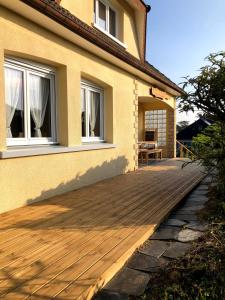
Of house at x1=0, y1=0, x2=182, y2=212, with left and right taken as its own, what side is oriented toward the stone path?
front

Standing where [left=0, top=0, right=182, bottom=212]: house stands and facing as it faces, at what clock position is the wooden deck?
The wooden deck is roughly at 1 o'clock from the house.

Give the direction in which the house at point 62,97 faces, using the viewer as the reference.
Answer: facing the viewer and to the right of the viewer
